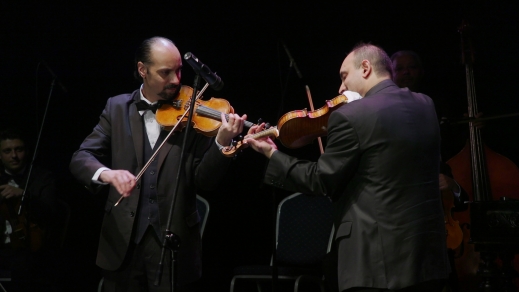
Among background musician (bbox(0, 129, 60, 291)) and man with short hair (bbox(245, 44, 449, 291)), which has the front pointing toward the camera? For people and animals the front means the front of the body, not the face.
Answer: the background musician

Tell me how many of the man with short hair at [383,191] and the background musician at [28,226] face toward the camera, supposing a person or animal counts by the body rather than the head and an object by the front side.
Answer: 1

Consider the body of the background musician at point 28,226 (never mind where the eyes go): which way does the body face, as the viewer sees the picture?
toward the camera

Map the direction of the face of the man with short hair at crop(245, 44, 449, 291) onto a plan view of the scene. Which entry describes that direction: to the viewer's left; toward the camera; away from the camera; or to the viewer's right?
to the viewer's left

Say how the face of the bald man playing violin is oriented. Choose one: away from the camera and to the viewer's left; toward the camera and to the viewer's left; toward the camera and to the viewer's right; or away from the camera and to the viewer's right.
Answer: toward the camera and to the viewer's right

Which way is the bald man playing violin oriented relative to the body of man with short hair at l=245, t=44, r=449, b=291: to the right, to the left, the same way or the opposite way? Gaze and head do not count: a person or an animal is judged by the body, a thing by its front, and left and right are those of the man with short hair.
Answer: the opposite way

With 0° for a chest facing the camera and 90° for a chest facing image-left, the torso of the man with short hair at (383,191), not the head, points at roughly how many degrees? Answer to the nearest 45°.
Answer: approximately 135°

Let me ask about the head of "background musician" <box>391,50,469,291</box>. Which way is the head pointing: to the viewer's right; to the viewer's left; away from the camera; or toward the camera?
toward the camera

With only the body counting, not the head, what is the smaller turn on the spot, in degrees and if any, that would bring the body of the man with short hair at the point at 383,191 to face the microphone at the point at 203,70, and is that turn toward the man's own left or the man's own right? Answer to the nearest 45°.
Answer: approximately 45° to the man's own left

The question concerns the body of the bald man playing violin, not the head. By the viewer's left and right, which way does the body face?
facing the viewer and to the right of the viewer

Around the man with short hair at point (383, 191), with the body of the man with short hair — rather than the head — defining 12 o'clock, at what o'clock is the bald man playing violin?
The bald man playing violin is roughly at 11 o'clock from the man with short hair.

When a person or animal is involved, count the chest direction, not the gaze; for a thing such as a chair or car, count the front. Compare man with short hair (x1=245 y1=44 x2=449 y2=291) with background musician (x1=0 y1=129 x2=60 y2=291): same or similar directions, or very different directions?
very different directions
